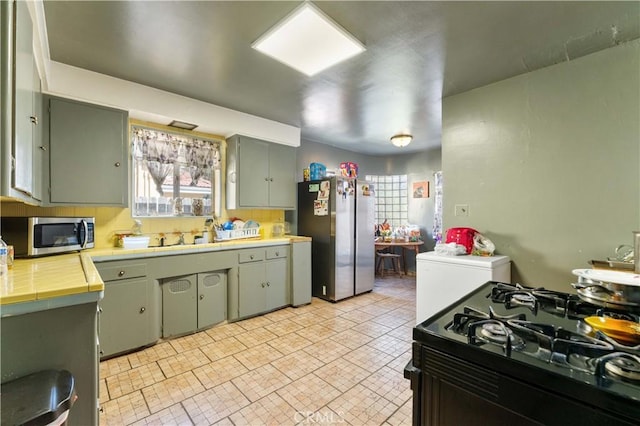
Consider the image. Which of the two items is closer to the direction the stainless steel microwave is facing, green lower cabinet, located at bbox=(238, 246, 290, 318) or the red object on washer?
the red object on washer

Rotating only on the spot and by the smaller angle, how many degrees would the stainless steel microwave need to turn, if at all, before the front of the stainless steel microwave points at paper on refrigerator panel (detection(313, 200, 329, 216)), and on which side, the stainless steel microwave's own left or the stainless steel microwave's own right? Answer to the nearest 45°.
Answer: approximately 45° to the stainless steel microwave's own left

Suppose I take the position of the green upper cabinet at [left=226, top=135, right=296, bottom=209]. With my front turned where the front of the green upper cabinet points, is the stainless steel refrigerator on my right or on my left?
on my left

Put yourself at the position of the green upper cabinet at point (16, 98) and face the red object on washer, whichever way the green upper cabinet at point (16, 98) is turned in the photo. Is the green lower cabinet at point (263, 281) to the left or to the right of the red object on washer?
left

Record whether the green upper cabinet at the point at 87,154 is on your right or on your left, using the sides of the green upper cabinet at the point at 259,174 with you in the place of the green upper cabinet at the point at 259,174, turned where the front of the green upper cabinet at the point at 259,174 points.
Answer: on your right

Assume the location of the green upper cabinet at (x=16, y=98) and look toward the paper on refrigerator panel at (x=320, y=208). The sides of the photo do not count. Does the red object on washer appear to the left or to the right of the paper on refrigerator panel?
right

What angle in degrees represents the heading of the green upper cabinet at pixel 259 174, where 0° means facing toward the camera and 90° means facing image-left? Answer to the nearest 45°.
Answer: approximately 315°

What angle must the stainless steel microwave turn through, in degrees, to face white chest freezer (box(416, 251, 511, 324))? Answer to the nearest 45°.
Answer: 0° — it already faces it

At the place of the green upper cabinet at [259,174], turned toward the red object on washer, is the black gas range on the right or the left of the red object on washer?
right
